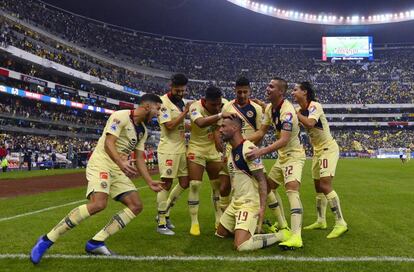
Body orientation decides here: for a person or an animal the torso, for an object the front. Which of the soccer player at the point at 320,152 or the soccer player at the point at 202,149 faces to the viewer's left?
the soccer player at the point at 320,152

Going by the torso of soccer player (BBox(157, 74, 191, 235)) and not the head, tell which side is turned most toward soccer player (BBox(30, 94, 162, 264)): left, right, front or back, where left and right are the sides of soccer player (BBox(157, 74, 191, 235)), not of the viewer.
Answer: right

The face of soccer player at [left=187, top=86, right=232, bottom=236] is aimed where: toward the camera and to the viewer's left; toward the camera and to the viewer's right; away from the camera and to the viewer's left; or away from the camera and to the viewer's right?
toward the camera and to the viewer's right

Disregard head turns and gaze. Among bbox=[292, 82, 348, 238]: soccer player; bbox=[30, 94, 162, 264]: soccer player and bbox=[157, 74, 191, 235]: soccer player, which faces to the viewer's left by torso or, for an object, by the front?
bbox=[292, 82, 348, 238]: soccer player

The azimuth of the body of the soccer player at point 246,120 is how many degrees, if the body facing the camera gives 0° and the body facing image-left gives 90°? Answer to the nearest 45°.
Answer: approximately 0°

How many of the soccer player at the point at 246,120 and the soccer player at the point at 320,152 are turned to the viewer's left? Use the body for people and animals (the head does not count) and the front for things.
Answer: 1

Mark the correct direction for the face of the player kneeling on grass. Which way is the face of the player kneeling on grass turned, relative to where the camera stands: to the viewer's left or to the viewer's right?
to the viewer's left
